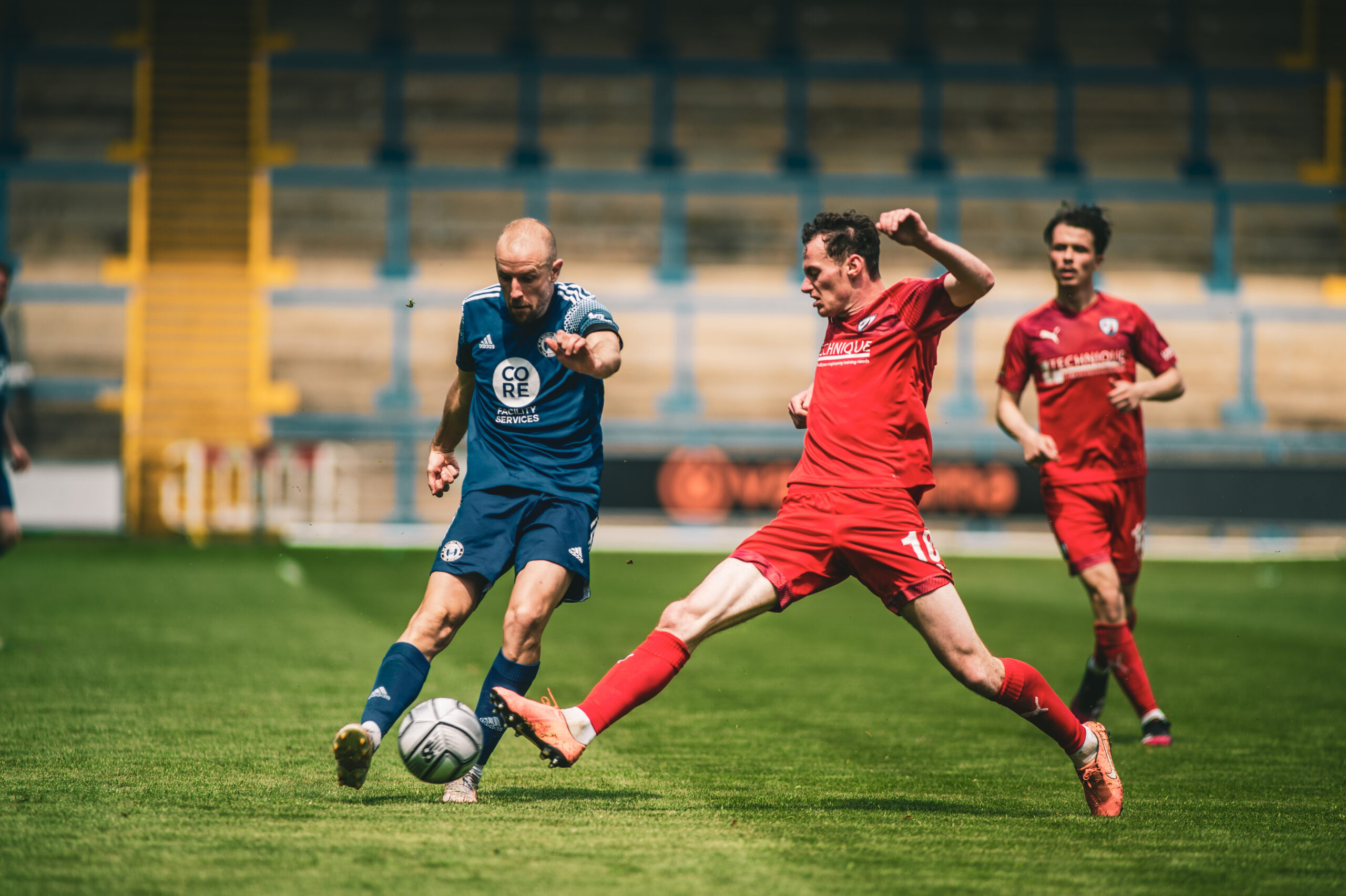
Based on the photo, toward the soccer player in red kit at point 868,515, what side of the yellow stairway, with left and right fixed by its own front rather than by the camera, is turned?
front

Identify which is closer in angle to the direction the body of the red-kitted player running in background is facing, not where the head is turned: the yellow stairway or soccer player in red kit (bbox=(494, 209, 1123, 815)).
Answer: the soccer player in red kit

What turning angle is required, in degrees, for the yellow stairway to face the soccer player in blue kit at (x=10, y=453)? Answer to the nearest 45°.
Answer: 0° — it already faces them

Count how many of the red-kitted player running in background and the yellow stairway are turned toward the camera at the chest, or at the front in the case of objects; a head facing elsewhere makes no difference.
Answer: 2

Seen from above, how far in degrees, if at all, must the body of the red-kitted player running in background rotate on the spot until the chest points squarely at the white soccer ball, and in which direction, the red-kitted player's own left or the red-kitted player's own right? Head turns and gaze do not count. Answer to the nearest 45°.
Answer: approximately 45° to the red-kitted player's own right

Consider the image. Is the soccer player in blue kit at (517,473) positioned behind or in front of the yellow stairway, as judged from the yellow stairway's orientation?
in front
